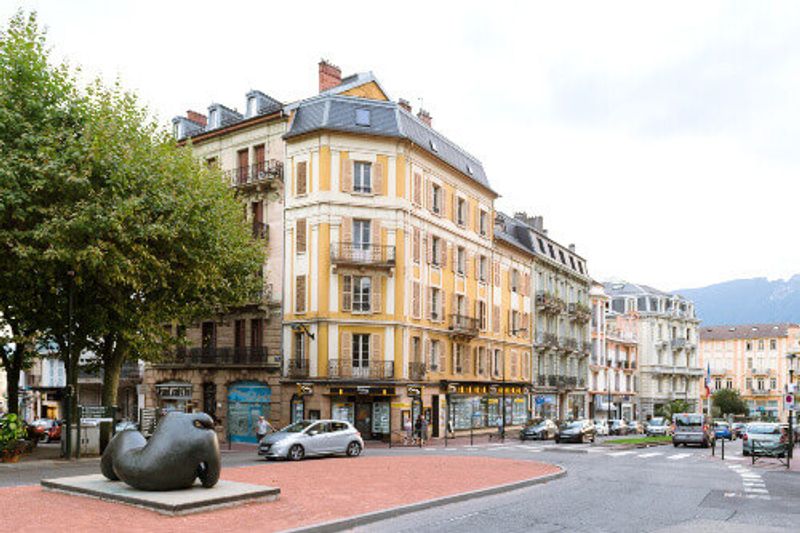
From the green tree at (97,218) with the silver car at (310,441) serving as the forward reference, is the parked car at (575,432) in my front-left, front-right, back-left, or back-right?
front-left

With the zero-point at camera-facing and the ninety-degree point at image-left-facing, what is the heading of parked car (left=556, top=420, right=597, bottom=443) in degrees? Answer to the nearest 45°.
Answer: approximately 45°

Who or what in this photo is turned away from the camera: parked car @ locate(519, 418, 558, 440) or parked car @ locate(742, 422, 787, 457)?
parked car @ locate(742, 422, 787, 457)

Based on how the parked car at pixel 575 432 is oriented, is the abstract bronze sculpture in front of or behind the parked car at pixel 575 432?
in front

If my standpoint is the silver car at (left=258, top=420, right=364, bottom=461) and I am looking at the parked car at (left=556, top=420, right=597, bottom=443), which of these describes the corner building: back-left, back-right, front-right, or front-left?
front-left

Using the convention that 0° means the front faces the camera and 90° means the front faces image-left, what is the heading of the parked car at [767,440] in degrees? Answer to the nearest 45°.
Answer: approximately 180°

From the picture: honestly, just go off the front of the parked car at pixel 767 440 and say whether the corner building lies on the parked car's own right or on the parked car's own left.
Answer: on the parked car's own left

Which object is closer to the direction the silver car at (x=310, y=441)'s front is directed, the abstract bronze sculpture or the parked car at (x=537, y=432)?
the abstract bronze sculpture

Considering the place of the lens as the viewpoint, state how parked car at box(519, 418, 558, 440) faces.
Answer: facing the viewer and to the left of the viewer
